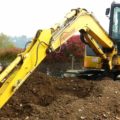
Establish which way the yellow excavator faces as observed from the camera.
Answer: facing the viewer and to the left of the viewer
